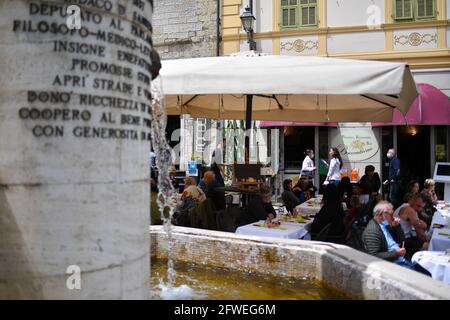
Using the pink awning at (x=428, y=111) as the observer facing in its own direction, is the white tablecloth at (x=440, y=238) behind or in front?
in front

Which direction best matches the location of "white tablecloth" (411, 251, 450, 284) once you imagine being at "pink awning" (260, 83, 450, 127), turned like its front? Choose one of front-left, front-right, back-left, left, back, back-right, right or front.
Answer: front

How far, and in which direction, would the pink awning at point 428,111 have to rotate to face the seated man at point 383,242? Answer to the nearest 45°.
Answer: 0° — it already faces them

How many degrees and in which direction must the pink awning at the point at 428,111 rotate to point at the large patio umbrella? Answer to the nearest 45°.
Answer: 0° — it already faces it

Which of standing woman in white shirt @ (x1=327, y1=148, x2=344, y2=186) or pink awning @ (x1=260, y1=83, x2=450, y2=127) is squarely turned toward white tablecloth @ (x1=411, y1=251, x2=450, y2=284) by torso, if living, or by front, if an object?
the pink awning

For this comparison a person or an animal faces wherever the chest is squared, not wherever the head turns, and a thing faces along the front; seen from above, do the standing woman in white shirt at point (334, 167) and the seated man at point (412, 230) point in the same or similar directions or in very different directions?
very different directions

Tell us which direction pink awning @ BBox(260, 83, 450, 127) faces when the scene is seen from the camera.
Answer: facing the viewer

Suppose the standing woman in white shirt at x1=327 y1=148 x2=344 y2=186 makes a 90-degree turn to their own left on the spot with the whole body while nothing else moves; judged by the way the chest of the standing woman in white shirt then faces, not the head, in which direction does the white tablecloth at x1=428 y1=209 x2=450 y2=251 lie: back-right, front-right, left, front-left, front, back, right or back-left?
front

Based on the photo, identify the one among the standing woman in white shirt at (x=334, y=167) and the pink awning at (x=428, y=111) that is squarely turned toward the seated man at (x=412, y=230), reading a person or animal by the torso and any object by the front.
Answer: the pink awning

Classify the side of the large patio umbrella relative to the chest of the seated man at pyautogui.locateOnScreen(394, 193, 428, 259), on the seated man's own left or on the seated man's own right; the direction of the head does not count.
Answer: on the seated man's own right
